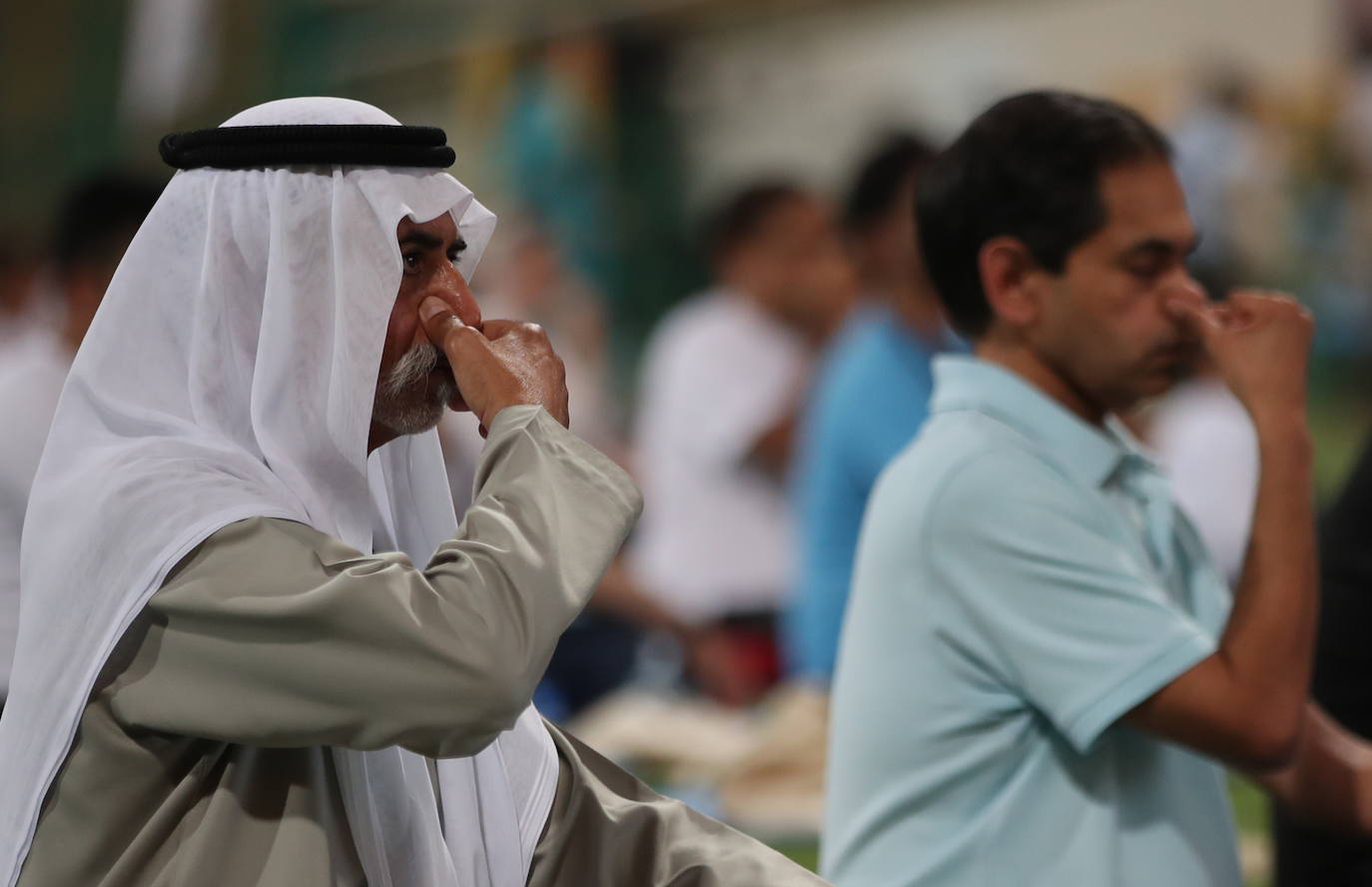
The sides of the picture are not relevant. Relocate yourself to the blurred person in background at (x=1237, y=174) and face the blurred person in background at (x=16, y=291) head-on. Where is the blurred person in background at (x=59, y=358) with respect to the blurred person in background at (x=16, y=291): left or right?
left

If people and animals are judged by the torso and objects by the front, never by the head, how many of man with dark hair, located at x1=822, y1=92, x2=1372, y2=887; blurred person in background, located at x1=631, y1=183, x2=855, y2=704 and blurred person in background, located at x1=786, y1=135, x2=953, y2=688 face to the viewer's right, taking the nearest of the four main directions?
3

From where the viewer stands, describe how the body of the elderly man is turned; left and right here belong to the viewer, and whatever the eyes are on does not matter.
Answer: facing to the right of the viewer

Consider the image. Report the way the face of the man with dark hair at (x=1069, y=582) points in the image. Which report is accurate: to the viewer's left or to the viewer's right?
to the viewer's right

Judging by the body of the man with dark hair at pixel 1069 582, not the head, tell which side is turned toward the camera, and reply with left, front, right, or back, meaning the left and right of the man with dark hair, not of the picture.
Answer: right

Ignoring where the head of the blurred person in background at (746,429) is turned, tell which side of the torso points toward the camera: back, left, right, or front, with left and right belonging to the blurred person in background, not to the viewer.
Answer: right

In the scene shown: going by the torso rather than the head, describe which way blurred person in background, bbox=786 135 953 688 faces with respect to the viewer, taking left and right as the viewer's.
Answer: facing to the right of the viewer

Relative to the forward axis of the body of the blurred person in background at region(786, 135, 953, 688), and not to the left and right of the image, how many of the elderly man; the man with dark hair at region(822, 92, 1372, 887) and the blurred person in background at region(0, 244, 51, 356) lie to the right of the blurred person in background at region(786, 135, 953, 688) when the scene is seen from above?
2
